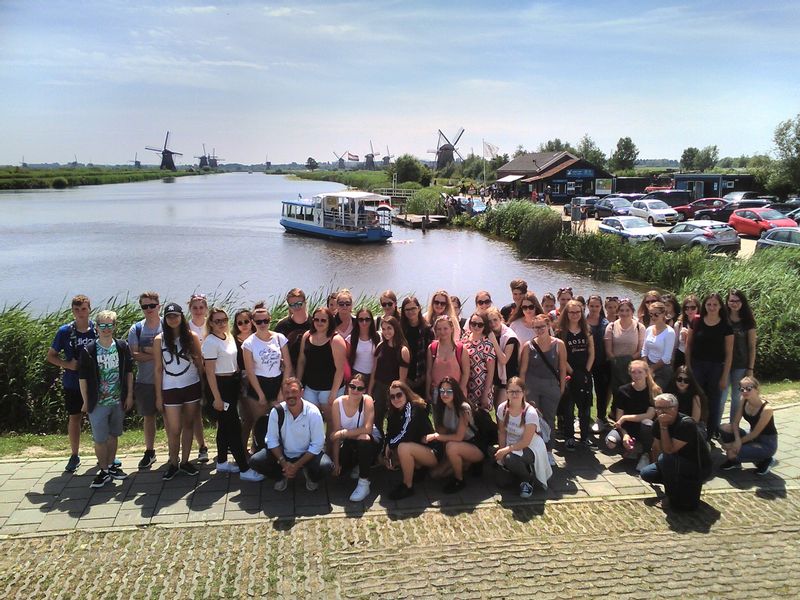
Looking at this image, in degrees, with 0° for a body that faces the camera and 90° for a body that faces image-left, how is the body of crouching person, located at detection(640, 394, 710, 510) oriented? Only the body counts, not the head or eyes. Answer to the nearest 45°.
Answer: approximately 45°

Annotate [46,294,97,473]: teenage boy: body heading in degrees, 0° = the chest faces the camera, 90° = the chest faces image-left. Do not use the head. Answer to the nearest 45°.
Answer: approximately 0°

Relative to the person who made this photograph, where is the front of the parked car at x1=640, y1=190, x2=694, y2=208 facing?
facing to the left of the viewer

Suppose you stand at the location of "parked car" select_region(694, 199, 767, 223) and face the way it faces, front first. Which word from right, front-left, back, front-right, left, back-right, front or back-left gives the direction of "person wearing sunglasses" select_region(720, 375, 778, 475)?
left

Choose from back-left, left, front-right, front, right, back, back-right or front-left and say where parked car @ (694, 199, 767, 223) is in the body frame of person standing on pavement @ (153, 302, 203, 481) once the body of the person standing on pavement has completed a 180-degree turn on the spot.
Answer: front-right

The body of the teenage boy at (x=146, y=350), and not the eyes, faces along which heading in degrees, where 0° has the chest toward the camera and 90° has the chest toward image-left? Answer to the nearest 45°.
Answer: approximately 0°

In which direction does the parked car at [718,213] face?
to the viewer's left
